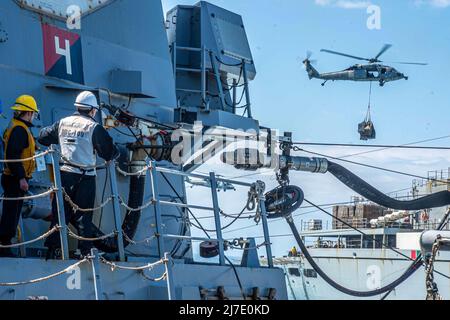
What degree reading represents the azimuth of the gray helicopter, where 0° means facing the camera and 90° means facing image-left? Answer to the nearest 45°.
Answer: approximately 270°

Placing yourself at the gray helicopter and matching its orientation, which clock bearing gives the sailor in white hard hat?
The sailor in white hard hat is roughly at 3 o'clock from the gray helicopter.

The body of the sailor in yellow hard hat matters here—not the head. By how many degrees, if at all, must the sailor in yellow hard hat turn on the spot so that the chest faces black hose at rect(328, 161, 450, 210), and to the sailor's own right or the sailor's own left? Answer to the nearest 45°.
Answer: approximately 45° to the sailor's own left

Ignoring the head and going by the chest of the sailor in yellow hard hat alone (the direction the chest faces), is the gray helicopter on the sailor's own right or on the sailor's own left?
on the sailor's own left

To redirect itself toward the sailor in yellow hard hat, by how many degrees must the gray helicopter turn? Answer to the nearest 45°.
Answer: approximately 90° to its right

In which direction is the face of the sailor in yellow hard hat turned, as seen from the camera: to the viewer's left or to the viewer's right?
to the viewer's right

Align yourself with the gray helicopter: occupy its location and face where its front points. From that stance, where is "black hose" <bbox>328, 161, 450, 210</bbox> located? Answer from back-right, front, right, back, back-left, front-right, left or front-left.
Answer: right

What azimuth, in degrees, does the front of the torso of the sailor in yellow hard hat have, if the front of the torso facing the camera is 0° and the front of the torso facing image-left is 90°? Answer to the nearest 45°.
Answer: approximately 270°

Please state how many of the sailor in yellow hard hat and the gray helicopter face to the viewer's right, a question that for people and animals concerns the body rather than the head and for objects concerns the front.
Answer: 2
